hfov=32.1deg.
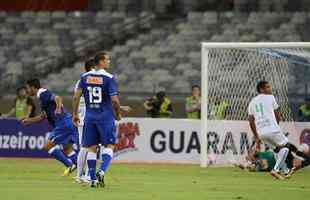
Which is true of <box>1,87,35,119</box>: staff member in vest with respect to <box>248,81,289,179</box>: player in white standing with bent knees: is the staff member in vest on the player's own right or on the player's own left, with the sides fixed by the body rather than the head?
on the player's own left

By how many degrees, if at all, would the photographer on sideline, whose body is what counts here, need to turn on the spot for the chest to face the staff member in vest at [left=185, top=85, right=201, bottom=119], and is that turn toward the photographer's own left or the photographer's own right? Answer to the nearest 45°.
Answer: approximately 135° to the photographer's own left

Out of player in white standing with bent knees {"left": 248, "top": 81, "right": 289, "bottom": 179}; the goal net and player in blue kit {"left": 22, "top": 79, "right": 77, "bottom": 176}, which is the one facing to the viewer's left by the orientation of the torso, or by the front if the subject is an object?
the player in blue kit

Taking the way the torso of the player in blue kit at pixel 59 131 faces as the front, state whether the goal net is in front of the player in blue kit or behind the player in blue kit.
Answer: behind

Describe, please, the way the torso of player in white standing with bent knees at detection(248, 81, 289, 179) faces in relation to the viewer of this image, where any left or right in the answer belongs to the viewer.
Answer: facing away from the viewer and to the right of the viewer

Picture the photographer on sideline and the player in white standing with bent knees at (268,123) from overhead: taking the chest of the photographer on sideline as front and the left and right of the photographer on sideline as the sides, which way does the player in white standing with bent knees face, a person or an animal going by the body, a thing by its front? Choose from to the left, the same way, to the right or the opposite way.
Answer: the opposite way

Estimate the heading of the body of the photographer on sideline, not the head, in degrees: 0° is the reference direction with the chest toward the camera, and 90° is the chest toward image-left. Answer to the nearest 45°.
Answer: approximately 45°

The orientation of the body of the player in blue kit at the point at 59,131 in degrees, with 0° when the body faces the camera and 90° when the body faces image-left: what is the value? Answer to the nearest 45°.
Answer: approximately 90°

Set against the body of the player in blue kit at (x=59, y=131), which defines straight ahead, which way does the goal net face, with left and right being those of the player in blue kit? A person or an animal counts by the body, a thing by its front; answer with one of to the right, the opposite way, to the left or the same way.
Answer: to the left
